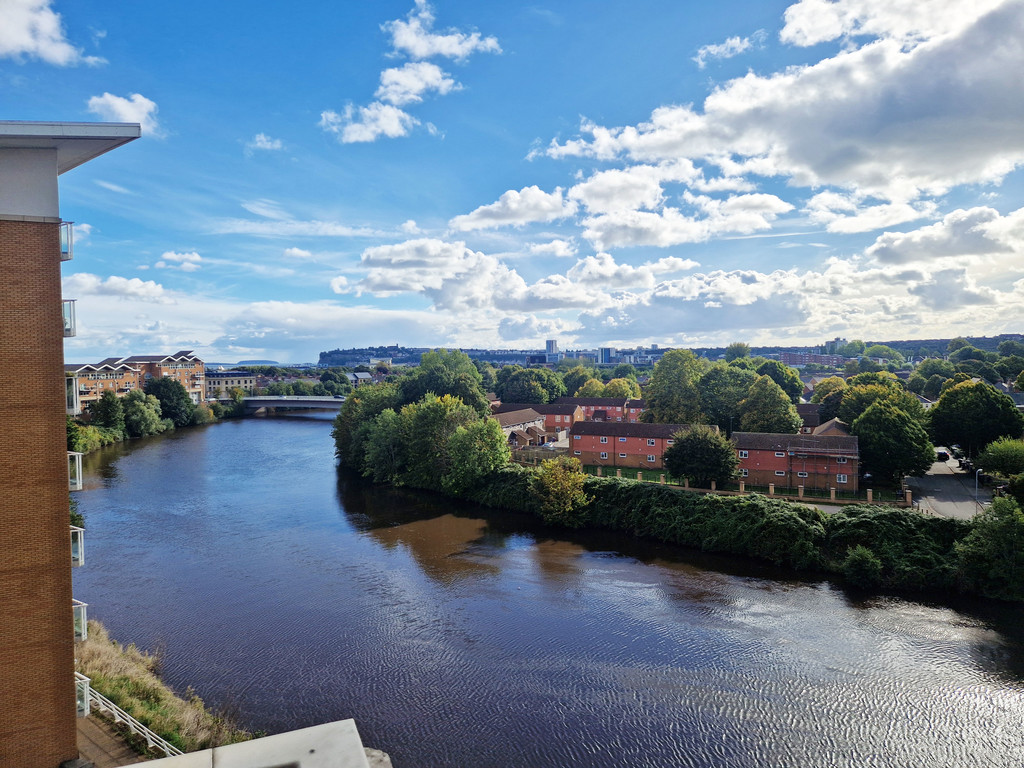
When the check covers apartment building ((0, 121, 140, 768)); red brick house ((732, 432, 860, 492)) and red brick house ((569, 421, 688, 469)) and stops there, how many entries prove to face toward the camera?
2

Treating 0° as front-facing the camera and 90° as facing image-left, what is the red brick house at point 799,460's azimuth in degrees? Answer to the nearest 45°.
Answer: approximately 0°

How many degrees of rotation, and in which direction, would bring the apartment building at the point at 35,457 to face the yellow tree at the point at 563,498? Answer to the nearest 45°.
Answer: approximately 45° to its left

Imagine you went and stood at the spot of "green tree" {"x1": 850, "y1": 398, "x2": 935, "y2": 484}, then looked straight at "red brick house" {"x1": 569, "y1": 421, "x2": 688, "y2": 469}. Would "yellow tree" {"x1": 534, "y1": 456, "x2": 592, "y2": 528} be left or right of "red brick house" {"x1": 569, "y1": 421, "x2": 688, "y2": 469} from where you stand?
left

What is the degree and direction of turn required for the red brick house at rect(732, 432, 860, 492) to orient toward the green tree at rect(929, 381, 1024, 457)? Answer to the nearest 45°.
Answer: approximately 135° to its left

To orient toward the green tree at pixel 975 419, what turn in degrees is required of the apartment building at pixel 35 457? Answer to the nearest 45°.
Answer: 0° — it already faces it

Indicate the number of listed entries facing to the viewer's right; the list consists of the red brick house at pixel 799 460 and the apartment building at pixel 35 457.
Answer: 1

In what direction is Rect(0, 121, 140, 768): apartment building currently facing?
to the viewer's right

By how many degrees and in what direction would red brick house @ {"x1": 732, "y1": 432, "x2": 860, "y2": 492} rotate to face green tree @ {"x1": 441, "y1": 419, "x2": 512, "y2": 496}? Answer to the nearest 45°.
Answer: approximately 90° to its right
